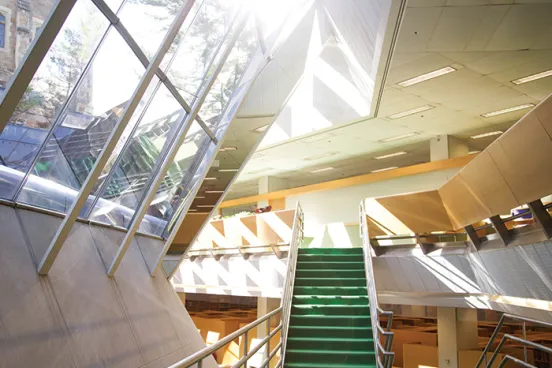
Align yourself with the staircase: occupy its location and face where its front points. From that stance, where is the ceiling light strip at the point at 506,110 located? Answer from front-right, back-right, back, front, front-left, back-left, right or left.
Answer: back-left

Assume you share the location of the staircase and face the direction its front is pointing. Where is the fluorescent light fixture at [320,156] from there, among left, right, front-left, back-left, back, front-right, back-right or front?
back

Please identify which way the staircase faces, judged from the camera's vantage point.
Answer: facing the viewer

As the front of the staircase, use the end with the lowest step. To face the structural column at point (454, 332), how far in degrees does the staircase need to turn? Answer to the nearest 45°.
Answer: approximately 135° to its left

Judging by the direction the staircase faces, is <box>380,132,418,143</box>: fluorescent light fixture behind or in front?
behind

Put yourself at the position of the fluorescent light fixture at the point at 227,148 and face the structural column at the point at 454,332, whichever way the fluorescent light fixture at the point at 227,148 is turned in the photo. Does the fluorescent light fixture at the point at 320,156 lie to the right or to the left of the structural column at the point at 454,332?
left
